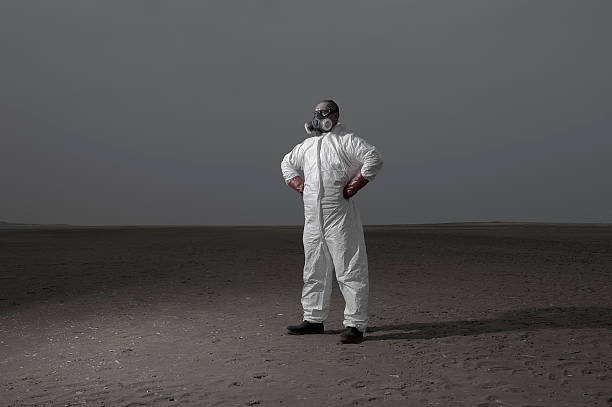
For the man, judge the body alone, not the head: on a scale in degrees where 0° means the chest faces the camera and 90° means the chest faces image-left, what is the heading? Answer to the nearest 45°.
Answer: approximately 45°
